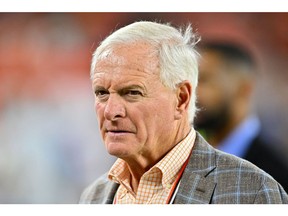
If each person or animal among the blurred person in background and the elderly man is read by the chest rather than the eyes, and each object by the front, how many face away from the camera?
0

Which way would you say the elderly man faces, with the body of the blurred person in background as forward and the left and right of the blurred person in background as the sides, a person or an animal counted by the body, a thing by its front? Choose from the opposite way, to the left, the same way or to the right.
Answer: the same way

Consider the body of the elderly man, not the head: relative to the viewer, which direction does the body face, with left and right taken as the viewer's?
facing the viewer and to the left of the viewer

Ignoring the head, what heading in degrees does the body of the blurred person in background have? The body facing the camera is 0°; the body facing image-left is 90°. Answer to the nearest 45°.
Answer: approximately 45°

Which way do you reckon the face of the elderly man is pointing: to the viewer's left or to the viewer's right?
to the viewer's left
